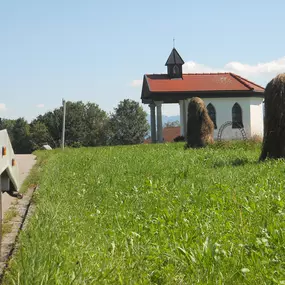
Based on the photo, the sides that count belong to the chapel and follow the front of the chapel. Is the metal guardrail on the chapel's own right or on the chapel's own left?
on the chapel's own left

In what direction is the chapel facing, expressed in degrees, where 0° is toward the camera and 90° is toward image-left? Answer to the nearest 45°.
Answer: approximately 90°
